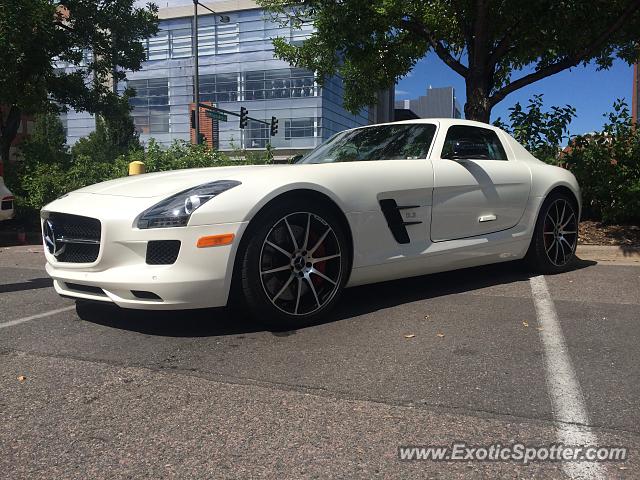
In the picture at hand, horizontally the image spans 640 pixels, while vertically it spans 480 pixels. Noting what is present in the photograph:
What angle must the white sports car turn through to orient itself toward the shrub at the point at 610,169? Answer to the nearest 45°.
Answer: approximately 180°

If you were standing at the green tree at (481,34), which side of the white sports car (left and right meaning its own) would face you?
back

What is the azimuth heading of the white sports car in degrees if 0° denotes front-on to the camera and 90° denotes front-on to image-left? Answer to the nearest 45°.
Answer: approximately 45°

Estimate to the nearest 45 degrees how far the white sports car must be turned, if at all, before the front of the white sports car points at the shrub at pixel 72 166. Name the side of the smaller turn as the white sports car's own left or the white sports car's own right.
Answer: approximately 90° to the white sports car's own right

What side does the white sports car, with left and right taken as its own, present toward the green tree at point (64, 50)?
right

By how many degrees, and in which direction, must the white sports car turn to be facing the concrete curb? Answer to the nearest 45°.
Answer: approximately 180°
